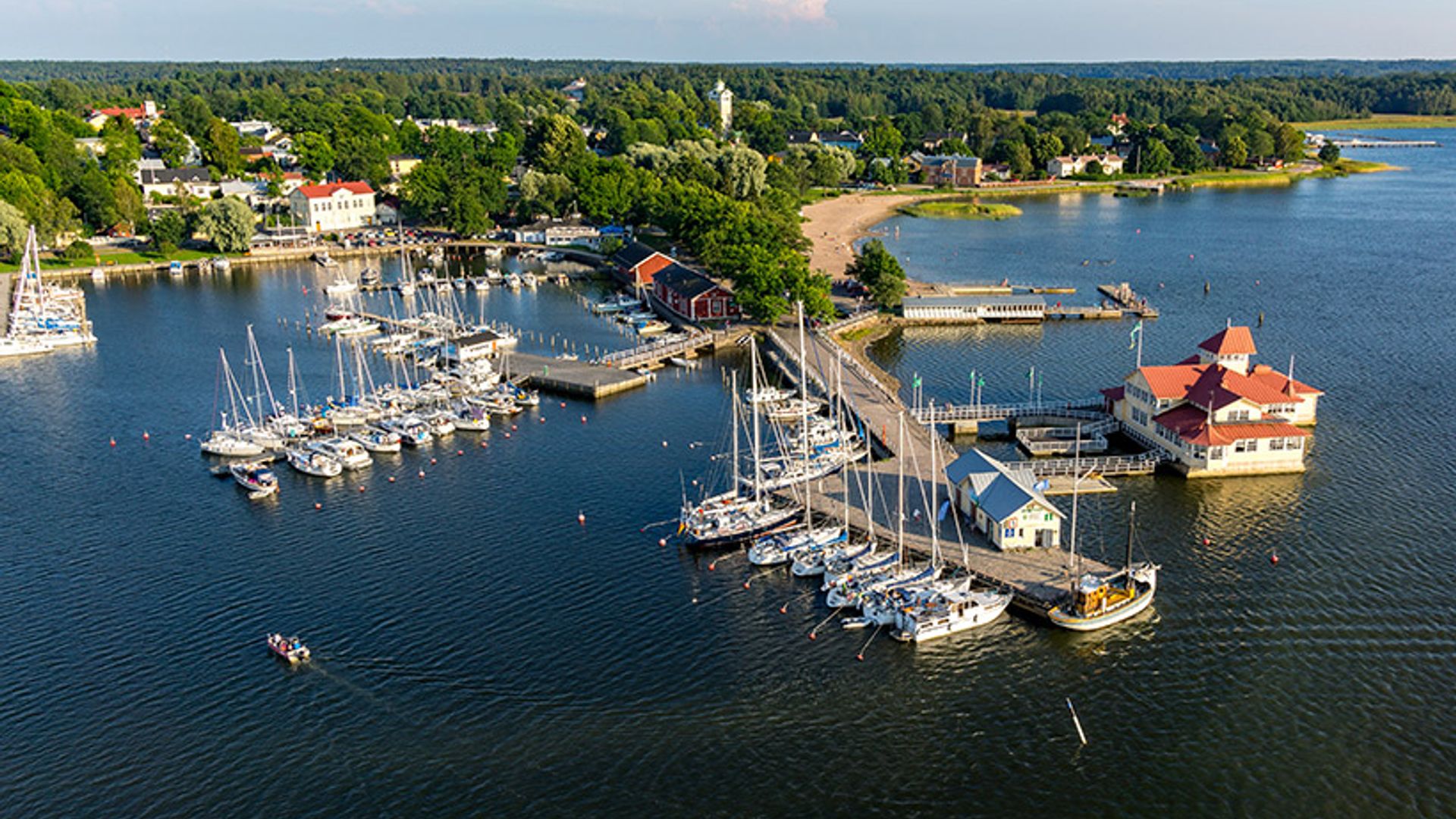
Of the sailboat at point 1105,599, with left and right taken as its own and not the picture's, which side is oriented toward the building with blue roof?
left

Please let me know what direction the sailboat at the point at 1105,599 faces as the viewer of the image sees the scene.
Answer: facing away from the viewer and to the right of the viewer

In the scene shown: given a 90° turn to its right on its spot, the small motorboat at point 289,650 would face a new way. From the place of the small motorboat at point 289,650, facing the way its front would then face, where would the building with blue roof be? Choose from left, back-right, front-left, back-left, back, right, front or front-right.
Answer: front-right

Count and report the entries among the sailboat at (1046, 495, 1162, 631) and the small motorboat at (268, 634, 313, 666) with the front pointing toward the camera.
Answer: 0

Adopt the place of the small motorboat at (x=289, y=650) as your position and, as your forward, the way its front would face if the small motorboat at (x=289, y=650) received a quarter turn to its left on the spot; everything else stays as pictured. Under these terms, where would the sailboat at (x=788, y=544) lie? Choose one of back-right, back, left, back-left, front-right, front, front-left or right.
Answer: back-left

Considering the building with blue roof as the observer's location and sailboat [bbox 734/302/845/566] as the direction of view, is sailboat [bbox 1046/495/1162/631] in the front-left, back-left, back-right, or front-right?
back-left

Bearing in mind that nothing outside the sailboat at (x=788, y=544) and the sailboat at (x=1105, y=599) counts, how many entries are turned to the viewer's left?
0

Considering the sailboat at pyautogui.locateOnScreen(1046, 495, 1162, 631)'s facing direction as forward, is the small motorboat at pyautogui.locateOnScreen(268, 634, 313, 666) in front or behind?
behind

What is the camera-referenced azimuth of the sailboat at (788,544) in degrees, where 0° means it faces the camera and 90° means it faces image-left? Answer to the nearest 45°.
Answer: approximately 225°

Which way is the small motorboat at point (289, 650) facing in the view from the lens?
facing away from the viewer and to the left of the viewer
